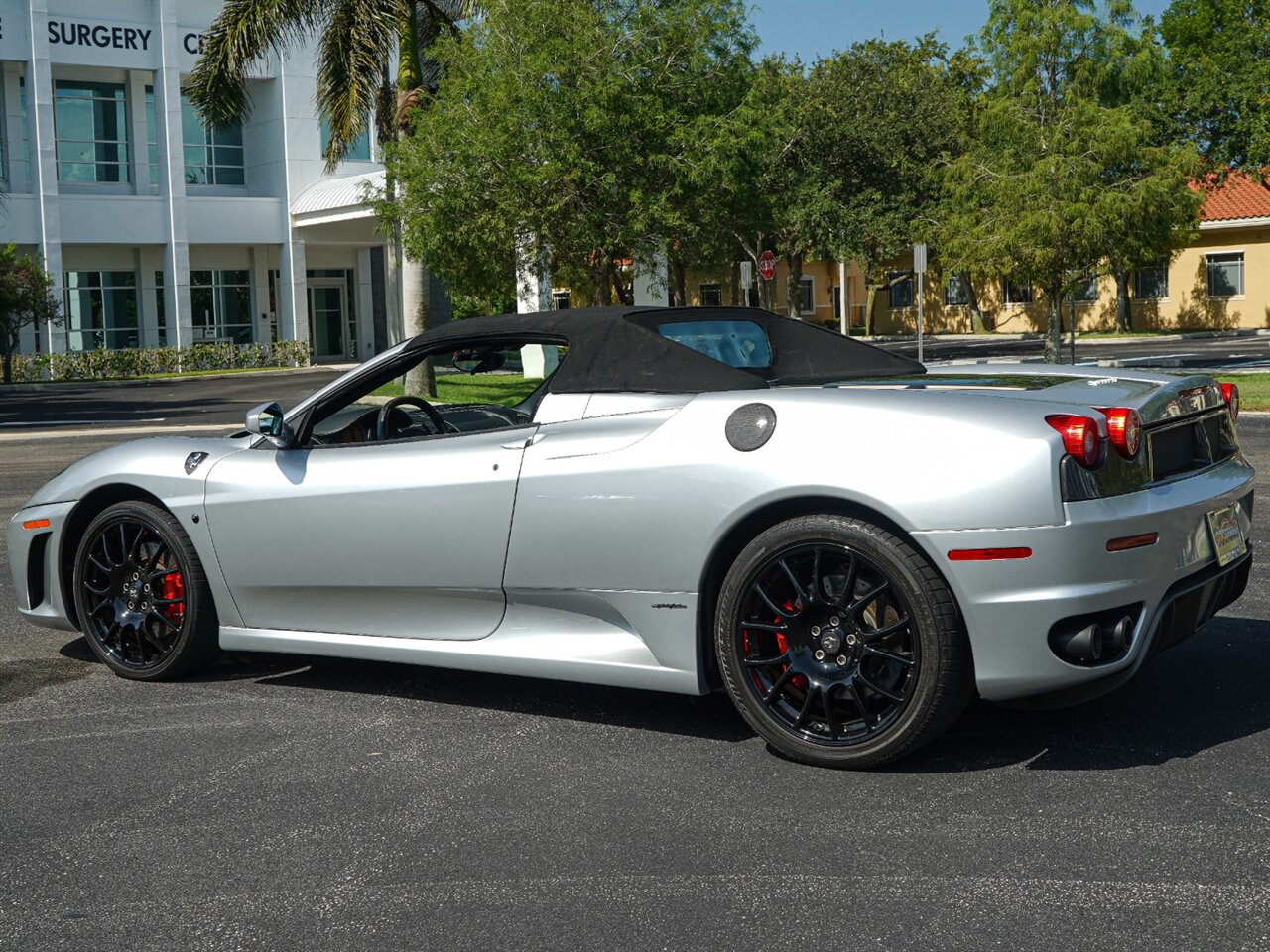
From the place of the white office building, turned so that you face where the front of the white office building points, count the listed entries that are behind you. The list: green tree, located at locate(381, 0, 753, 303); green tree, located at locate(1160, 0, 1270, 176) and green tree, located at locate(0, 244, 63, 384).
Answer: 0

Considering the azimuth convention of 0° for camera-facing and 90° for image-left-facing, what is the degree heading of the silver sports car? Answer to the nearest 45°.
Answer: approximately 135°

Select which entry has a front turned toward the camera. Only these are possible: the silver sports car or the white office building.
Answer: the white office building

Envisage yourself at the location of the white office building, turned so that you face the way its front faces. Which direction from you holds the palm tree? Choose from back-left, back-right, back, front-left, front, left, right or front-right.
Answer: front

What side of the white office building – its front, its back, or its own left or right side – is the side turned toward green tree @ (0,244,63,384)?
front

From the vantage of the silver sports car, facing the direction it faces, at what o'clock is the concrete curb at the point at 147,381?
The concrete curb is roughly at 1 o'clock from the silver sports car.

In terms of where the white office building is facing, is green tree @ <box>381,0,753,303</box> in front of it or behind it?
in front

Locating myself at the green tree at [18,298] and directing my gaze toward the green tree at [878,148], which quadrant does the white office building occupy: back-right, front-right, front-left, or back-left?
front-left

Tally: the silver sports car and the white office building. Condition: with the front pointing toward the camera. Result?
1

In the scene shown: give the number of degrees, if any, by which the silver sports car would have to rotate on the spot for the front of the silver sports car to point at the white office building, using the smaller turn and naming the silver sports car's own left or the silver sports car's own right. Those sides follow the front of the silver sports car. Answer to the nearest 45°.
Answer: approximately 45° to the silver sports car's own right

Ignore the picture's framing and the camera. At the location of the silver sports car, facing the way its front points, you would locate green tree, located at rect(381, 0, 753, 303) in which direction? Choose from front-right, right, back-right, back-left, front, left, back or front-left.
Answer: front-right

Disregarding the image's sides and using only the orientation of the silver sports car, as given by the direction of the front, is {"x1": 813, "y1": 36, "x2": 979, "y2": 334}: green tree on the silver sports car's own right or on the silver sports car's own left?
on the silver sports car's own right

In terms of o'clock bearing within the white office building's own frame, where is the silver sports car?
The silver sports car is roughly at 12 o'clock from the white office building.

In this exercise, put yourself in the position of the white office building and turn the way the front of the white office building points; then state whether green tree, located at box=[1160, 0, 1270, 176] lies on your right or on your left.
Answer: on your left

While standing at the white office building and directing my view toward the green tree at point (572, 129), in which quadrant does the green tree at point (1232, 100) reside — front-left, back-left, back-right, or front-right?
front-left

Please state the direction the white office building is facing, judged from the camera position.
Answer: facing the viewer

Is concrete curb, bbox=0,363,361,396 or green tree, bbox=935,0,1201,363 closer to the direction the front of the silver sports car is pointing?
the concrete curb

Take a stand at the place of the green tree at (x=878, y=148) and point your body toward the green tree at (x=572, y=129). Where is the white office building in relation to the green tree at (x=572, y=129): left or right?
right
